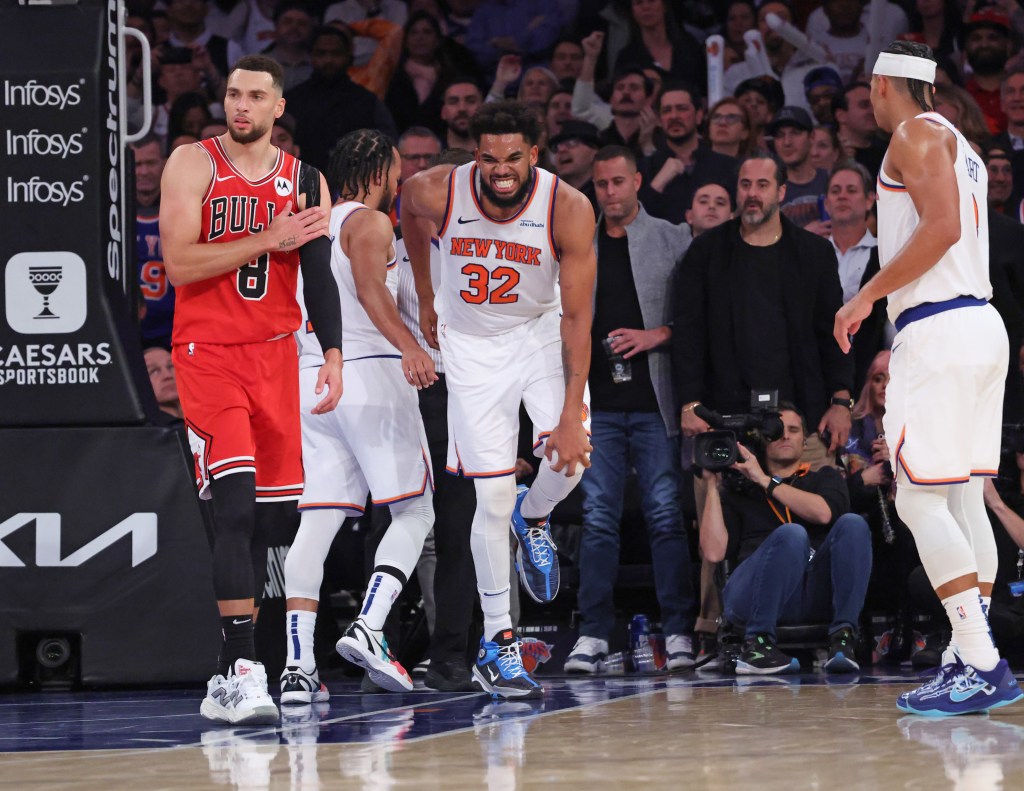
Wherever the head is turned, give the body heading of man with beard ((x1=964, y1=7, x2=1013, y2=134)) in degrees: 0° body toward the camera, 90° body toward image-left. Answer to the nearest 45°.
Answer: approximately 0°

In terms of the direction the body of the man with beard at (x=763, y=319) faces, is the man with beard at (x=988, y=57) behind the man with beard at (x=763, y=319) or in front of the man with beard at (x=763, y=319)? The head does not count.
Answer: behind

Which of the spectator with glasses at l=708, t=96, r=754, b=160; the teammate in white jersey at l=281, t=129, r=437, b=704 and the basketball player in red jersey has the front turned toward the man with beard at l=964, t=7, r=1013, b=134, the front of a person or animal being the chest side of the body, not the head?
the teammate in white jersey

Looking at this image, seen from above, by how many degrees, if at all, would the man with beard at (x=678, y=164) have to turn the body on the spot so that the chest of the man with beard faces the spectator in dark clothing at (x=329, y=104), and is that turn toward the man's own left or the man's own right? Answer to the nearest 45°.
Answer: approximately 135° to the man's own right

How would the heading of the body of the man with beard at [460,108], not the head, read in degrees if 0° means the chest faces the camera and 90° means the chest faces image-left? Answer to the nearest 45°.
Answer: approximately 0°

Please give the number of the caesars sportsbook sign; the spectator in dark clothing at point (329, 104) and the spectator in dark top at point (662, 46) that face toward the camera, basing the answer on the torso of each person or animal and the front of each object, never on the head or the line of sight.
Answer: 3

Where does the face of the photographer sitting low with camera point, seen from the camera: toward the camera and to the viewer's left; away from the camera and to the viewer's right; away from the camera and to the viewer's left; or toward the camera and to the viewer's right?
toward the camera and to the viewer's left

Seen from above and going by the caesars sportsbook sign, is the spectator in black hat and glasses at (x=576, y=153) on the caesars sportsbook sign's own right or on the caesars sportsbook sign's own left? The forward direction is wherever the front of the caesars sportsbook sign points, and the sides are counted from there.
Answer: on the caesars sportsbook sign's own left

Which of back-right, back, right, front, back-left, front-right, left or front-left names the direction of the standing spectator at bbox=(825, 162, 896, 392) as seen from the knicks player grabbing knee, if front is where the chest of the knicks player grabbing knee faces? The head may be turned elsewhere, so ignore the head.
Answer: back-left

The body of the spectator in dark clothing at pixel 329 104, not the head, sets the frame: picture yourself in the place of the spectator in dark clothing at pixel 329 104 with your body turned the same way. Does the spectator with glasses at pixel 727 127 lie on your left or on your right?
on your left

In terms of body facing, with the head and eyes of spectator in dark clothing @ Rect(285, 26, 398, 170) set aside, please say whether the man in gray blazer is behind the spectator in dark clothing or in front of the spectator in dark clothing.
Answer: in front
